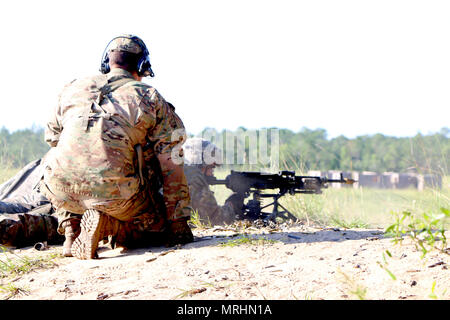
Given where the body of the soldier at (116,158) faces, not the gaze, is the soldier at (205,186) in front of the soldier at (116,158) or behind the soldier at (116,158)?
in front

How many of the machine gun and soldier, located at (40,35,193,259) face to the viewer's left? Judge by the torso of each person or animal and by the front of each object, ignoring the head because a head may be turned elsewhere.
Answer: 0

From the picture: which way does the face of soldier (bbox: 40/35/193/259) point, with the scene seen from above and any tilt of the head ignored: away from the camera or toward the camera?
away from the camera

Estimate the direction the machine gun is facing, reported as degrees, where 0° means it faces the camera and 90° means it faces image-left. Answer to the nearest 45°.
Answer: approximately 270°

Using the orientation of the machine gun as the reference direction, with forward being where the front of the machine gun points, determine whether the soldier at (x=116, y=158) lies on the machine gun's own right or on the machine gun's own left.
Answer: on the machine gun's own right

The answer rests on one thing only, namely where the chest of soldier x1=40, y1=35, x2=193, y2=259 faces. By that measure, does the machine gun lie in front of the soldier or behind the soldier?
in front
